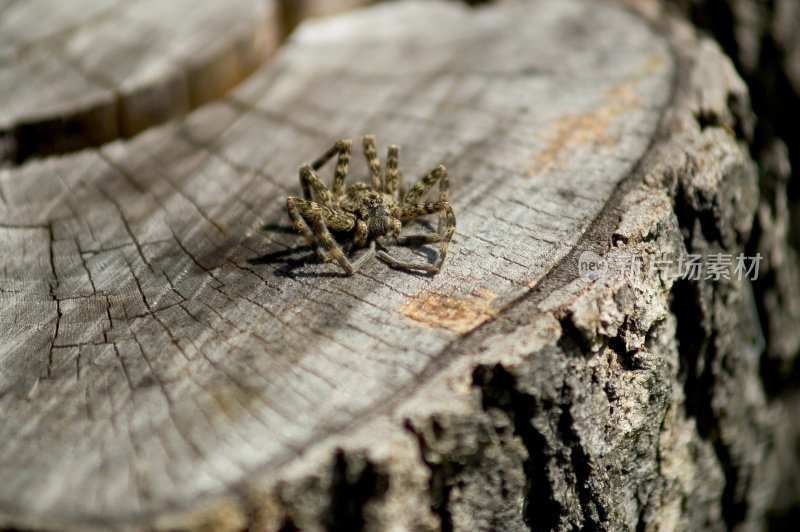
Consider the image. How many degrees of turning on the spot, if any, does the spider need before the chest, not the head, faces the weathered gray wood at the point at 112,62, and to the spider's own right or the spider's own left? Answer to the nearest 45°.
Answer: approximately 135° to the spider's own right

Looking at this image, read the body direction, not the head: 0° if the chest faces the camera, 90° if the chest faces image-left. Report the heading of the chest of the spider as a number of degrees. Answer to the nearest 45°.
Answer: approximately 0°
